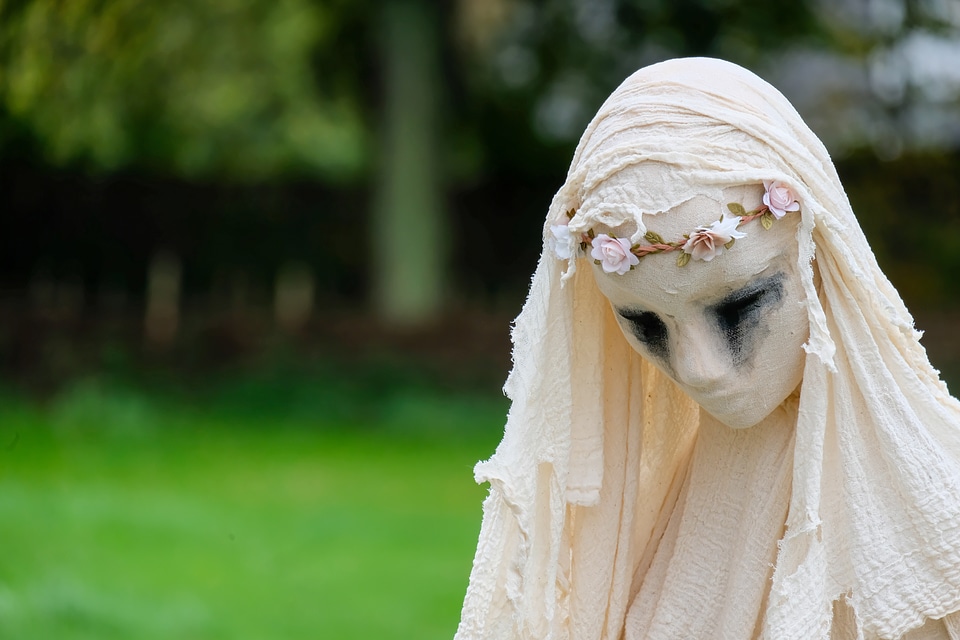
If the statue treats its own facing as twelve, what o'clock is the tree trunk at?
The tree trunk is roughly at 4 o'clock from the statue.

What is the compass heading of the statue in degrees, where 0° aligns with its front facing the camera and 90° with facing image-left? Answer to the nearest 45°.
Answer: approximately 45°
